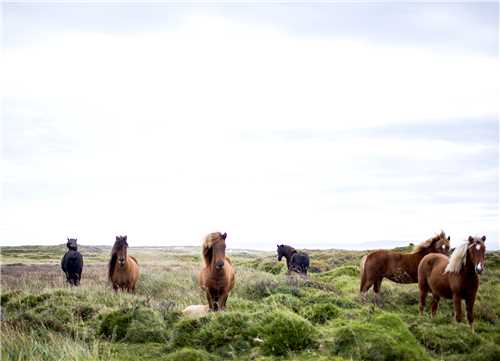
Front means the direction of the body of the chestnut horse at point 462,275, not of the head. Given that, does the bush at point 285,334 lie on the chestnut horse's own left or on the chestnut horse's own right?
on the chestnut horse's own right

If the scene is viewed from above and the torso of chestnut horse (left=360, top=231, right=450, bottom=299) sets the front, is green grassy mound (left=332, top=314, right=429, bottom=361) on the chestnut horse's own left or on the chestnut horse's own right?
on the chestnut horse's own right

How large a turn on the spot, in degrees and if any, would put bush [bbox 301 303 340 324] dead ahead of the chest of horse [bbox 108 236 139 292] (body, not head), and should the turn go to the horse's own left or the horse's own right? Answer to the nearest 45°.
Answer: approximately 45° to the horse's own left

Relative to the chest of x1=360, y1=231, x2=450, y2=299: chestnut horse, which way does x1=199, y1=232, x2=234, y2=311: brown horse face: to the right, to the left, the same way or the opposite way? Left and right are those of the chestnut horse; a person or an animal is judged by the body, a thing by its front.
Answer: to the right

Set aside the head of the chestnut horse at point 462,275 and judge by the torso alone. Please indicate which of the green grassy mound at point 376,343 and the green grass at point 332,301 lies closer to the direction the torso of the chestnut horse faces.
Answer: the green grassy mound

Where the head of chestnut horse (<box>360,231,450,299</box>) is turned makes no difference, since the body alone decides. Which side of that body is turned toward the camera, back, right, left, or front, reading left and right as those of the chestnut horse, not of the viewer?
right

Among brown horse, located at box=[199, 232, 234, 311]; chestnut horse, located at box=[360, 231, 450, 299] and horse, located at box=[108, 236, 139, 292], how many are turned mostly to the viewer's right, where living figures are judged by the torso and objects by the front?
1
